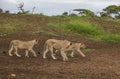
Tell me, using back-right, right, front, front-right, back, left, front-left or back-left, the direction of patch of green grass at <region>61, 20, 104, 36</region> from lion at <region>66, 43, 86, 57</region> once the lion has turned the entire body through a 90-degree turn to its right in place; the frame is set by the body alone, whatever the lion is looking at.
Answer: back

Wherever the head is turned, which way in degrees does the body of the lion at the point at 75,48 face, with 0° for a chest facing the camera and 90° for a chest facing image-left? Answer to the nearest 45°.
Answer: approximately 270°
